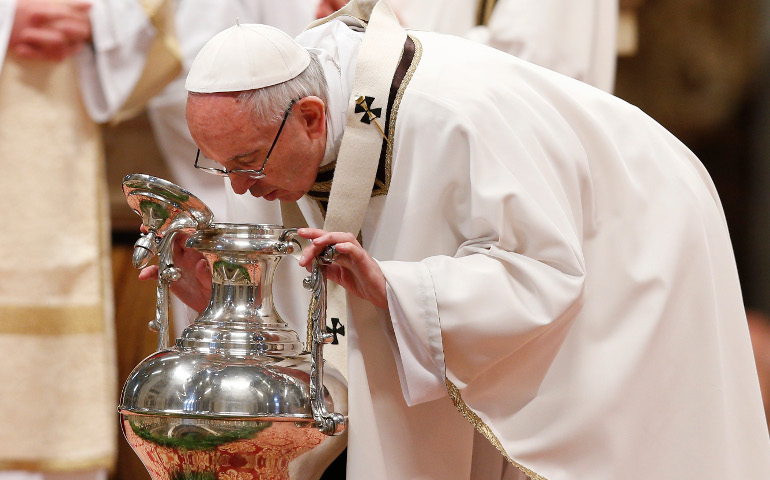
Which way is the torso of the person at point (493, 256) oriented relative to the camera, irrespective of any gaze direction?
to the viewer's left

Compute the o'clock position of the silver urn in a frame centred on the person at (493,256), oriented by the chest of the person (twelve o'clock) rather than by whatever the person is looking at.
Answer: The silver urn is roughly at 11 o'clock from the person.
